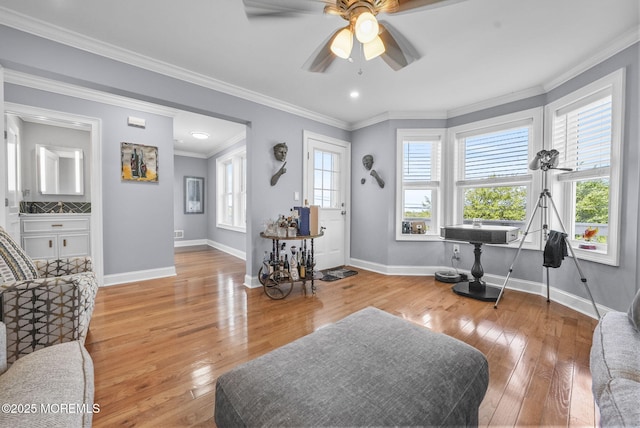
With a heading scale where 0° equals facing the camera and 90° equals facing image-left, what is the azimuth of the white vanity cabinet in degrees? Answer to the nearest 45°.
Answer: approximately 0°

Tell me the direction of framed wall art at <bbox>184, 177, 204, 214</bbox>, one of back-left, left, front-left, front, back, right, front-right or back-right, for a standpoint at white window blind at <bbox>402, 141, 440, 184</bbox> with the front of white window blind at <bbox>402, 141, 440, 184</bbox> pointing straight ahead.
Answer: right

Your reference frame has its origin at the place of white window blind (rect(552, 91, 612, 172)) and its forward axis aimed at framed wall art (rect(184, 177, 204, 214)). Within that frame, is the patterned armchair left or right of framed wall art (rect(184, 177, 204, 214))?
left

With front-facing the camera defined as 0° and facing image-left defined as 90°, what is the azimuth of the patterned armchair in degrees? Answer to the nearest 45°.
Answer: approximately 270°

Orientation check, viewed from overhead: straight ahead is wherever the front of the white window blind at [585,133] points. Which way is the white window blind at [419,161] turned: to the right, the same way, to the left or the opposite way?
to the left

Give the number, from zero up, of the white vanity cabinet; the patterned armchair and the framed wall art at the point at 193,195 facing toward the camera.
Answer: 2

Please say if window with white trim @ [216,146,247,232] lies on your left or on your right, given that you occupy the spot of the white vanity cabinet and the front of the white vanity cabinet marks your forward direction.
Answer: on your left

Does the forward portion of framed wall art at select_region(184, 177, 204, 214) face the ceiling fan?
yes
